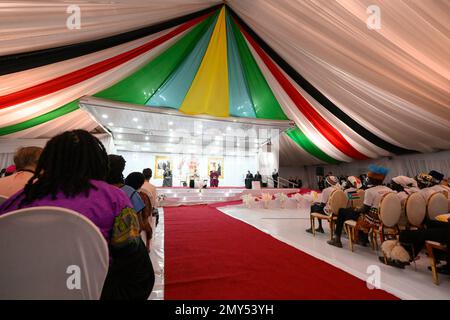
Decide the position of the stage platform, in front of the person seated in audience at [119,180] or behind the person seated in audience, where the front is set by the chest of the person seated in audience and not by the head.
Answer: in front

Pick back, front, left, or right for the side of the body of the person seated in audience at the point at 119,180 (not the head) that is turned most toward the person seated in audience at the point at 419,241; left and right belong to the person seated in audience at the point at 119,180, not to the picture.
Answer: right

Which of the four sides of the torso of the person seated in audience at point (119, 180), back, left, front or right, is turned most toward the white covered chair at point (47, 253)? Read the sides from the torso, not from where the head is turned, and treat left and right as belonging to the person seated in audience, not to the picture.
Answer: back

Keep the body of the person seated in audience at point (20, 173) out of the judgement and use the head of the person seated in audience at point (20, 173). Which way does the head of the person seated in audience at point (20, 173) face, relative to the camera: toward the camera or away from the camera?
away from the camera

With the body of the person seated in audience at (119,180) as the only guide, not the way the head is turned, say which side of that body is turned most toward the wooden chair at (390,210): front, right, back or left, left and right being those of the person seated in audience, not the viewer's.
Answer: right

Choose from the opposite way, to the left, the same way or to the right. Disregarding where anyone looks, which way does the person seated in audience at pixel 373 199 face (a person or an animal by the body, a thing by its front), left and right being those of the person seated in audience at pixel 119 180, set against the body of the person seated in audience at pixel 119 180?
the same way

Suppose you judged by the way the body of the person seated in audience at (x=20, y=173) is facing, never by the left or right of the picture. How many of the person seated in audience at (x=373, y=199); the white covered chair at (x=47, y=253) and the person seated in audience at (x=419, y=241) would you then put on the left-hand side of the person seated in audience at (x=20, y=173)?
0

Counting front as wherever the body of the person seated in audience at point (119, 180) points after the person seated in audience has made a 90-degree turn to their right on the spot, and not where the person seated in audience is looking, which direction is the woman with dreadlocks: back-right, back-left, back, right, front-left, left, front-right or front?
right

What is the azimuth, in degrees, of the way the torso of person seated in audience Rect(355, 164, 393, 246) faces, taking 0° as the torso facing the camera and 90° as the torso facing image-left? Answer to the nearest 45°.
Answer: approximately 135°

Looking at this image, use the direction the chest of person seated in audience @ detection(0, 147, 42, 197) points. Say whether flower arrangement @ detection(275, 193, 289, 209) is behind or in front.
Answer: in front

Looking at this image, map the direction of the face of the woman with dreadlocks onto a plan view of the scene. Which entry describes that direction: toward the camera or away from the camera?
away from the camera

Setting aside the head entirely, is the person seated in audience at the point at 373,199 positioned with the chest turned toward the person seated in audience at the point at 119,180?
no

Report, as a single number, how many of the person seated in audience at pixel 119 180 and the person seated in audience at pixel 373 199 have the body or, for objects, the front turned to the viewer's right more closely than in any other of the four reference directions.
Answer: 0

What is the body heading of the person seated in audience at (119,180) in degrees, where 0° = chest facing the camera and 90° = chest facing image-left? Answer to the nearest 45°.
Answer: approximately 180°

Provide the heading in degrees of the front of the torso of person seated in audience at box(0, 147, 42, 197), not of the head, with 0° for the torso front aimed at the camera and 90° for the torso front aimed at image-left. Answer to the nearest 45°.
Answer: approximately 225°
